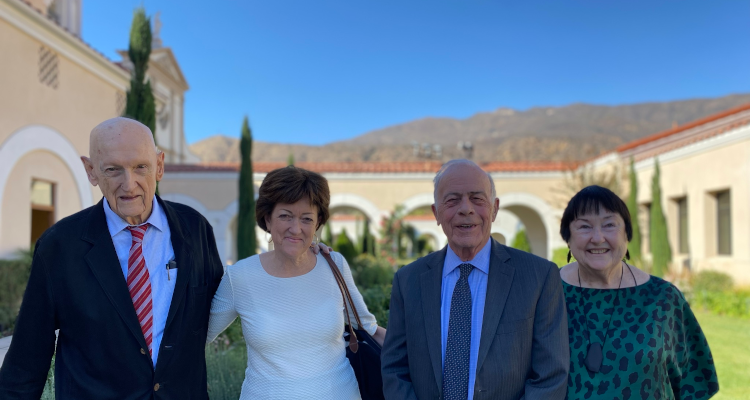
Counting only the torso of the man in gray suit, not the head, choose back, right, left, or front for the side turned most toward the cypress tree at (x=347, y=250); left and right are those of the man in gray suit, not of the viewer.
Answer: back

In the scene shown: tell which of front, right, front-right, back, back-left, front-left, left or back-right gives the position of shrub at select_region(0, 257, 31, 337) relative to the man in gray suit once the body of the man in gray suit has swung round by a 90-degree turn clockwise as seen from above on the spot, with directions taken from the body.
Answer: front-right

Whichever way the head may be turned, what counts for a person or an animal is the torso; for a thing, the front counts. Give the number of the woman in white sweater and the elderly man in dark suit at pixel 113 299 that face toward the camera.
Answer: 2

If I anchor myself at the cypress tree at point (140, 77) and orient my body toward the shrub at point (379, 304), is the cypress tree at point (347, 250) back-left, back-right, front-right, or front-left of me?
back-left

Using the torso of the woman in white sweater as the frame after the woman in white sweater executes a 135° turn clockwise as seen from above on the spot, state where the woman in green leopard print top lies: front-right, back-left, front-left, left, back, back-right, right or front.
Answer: back-right

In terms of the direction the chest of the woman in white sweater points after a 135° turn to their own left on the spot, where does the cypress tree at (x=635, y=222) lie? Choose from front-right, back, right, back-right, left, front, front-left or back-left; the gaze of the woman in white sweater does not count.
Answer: front

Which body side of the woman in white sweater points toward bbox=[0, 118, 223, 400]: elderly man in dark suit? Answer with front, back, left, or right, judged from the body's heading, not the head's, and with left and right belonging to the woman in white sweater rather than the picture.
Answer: right

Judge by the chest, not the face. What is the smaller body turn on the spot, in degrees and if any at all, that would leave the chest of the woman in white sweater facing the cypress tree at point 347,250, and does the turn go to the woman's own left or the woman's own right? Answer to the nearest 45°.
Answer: approximately 180°

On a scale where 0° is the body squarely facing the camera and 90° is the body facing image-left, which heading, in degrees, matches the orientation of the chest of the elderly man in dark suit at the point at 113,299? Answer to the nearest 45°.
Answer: approximately 0°

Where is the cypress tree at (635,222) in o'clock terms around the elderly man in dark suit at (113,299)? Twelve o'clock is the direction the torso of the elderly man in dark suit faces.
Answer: The cypress tree is roughly at 8 o'clock from the elderly man in dark suit.

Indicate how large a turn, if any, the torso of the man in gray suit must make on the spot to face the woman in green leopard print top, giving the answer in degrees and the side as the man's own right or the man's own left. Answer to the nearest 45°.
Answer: approximately 135° to the man's own left

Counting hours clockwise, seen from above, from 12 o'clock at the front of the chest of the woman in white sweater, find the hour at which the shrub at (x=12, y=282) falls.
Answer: The shrub is roughly at 5 o'clock from the woman in white sweater.
